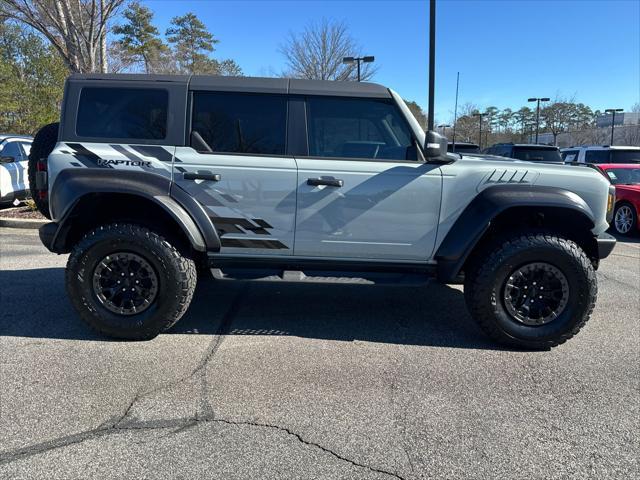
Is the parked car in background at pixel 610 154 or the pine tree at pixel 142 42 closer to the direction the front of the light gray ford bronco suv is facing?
the parked car in background

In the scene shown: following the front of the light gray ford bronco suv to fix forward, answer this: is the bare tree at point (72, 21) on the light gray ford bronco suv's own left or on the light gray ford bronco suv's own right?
on the light gray ford bronco suv's own left

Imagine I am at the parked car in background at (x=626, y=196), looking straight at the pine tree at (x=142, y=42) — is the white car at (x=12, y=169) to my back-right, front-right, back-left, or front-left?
front-left

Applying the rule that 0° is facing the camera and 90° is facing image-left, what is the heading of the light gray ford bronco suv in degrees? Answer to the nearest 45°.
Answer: approximately 270°

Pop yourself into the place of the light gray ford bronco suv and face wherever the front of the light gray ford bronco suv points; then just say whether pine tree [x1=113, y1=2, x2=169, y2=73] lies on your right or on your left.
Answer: on your left

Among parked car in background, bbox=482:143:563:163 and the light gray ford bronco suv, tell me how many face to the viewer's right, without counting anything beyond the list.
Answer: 1

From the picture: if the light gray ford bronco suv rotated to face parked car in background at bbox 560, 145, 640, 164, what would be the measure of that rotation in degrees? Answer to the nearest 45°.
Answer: approximately 45° to its left
